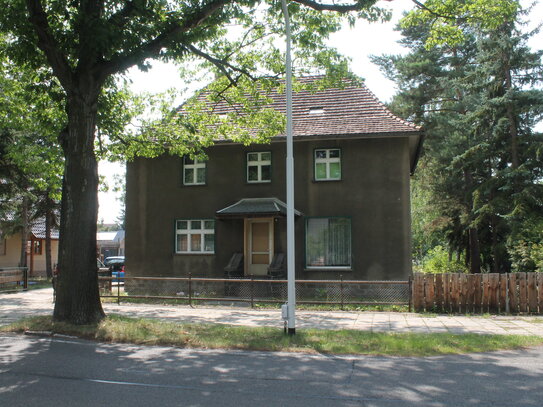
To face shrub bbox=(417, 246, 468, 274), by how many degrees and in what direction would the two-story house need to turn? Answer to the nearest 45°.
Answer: approximately 135° to its left

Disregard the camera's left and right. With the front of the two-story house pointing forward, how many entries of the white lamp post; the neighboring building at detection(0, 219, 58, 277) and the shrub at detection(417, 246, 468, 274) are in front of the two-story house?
1

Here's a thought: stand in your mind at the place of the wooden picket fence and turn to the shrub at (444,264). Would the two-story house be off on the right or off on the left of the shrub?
left

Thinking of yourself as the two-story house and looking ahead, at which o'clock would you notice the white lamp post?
The white lamp post is roughly at 12 o'clock from the two-story house.

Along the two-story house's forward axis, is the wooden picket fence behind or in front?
in front

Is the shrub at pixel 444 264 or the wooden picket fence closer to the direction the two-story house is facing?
the wooden picket fence

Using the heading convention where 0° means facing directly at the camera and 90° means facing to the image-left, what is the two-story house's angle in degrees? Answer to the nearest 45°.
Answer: approximately 0°

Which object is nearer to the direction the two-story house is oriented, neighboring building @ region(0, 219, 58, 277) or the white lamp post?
the white lamp post

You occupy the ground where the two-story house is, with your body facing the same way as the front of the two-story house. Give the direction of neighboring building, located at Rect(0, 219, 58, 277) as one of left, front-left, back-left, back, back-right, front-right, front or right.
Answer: back-right
